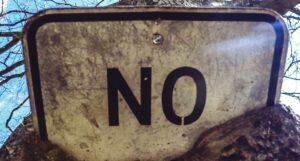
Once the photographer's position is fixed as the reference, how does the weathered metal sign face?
facing the viewer

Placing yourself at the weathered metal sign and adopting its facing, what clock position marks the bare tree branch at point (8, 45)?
The bare tree branch is roughly at 5 o'clock from the weathered metal sign.

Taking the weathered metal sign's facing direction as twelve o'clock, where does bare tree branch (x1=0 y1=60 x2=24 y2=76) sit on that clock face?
The bare tree branch is roughly at 5 o'clock from the weathered metal sign.
